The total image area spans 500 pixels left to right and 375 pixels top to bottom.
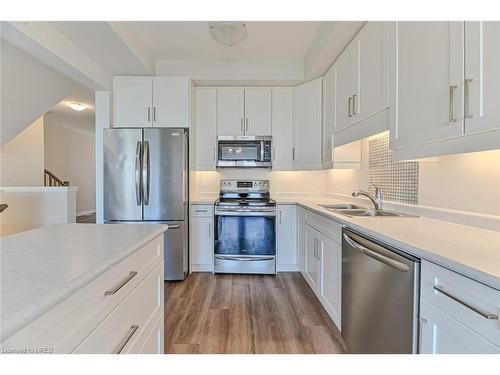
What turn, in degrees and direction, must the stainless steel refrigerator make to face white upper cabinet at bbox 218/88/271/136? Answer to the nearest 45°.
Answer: approximately 90° to its left

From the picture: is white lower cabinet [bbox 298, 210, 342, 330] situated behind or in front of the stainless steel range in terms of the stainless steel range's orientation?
in front

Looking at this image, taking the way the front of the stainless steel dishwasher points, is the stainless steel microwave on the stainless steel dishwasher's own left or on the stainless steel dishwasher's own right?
on the stainless steel dishwasher's own right

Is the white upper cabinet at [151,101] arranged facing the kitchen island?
yes

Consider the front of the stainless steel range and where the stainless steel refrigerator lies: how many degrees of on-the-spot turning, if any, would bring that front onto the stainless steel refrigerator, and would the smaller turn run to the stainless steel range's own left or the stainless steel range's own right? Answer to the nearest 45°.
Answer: approximately 90° to the stainless steel range's own right

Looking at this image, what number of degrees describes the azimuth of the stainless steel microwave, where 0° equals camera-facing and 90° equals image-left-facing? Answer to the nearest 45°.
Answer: approximately 0°

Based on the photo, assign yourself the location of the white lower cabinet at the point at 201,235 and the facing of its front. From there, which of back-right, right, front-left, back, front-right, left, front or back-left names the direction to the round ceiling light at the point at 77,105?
back-right

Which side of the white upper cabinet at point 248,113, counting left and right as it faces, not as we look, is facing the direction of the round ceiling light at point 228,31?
front

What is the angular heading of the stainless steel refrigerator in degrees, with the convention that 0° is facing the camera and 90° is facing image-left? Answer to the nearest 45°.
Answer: approximately 0°
